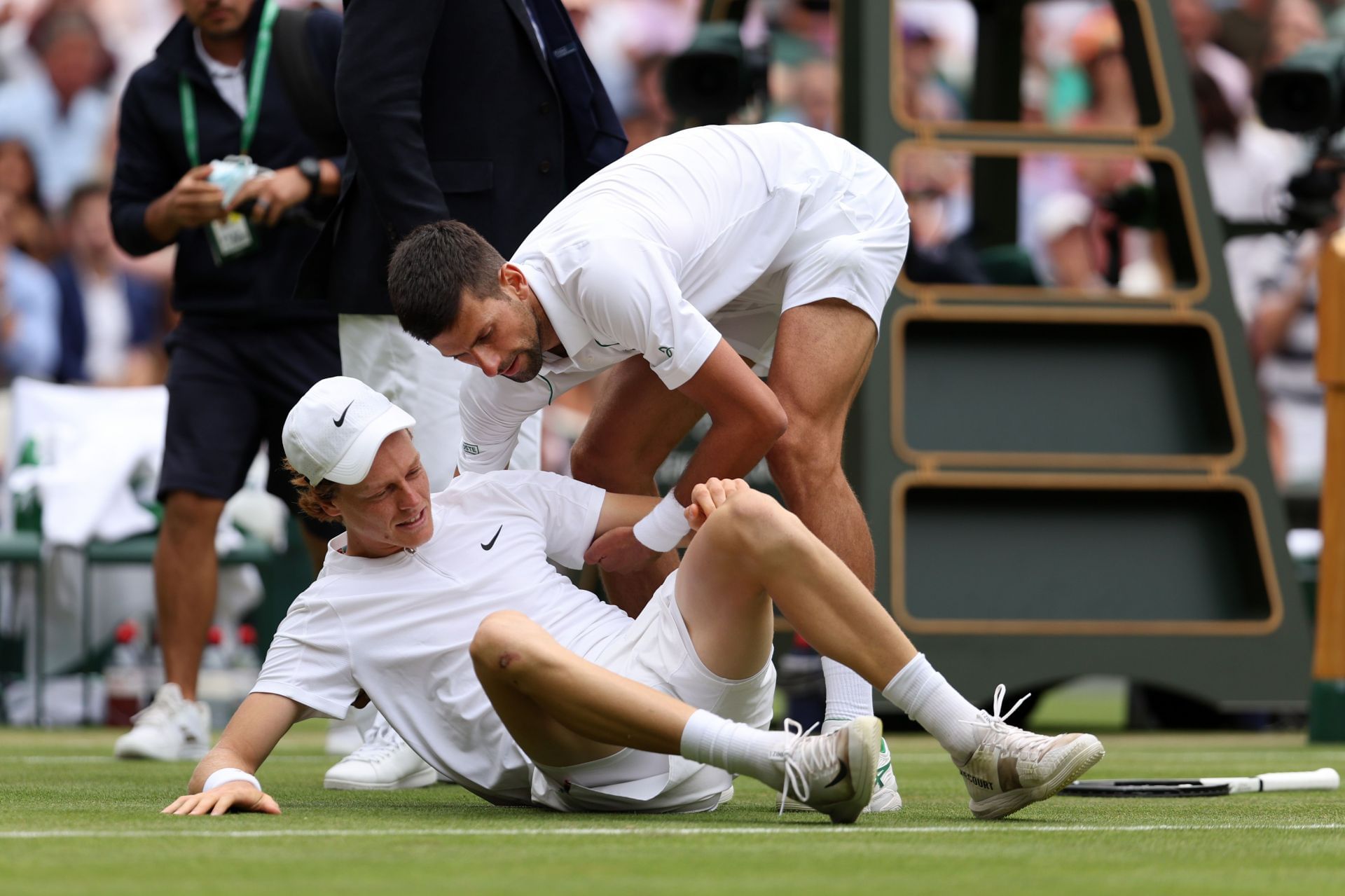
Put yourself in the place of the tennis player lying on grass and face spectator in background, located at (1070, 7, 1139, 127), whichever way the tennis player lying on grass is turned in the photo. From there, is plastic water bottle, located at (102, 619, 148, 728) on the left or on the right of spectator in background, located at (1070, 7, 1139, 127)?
left

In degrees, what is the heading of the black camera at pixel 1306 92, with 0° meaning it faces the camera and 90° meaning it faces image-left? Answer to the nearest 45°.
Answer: approximately 45°

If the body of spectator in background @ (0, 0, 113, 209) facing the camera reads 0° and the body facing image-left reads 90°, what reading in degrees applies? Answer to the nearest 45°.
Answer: approximately 0°
